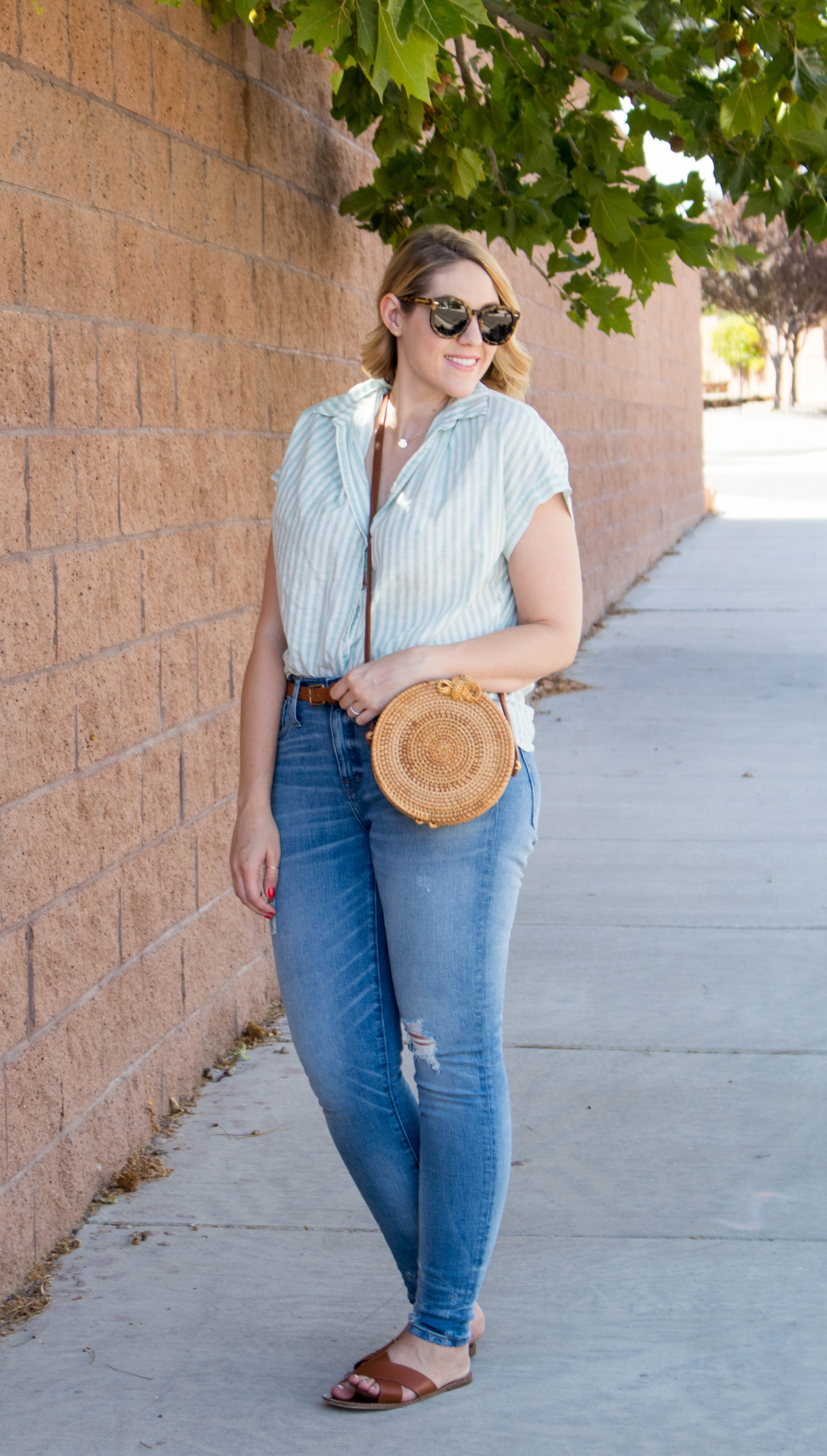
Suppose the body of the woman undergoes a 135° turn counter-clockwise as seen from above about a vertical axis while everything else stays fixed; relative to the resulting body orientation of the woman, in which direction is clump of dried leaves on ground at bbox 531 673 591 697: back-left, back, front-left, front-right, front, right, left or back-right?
left

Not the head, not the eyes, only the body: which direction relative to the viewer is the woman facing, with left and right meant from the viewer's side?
facing the viewer and to the left of the viewer

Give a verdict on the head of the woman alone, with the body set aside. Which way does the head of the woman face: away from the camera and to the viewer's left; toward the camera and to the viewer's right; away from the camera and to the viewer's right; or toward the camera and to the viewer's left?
toward the camera and to the viewer's right
